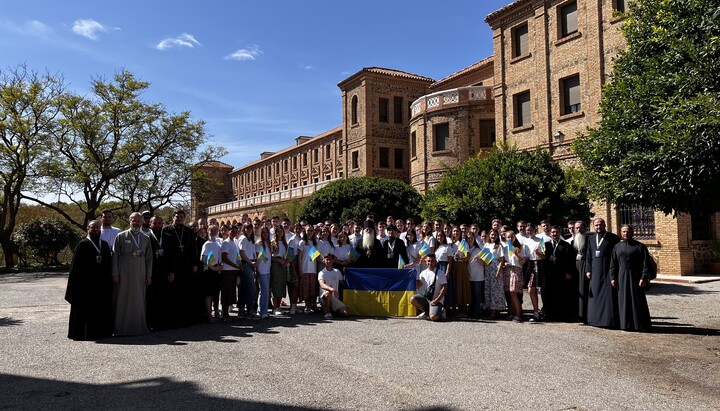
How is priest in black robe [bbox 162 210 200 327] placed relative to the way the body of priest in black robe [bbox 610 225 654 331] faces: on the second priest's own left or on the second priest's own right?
on the second priest's own right

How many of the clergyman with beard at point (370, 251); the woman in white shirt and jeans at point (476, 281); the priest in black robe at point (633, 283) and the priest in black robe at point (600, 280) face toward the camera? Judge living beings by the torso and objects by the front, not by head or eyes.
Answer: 4

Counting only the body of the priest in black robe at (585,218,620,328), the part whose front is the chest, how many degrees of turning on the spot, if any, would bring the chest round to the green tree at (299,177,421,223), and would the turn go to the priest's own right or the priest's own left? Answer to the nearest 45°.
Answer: approximately 135° to the priest's own right

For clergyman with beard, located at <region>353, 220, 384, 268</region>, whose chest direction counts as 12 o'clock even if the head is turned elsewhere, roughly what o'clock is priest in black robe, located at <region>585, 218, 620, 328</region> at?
The priest in black robe is roughly at 10 o'clock from the clergyman with beard.

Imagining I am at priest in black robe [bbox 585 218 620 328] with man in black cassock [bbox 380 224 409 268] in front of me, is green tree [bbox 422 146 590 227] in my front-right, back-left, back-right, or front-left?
front-right

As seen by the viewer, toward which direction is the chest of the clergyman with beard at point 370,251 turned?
toward the camera

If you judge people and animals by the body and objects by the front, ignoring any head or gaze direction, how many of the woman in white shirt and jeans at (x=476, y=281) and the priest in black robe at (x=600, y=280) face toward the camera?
2

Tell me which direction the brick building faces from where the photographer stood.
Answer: facing the viewer and to the left of the viewer

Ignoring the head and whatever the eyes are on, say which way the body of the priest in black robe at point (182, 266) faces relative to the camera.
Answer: toward the camera

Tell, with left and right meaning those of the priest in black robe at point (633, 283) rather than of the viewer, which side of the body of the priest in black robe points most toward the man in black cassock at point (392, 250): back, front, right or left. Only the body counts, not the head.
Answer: right

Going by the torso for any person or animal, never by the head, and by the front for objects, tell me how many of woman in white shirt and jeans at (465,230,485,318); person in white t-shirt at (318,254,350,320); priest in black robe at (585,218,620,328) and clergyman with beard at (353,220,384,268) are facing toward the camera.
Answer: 4

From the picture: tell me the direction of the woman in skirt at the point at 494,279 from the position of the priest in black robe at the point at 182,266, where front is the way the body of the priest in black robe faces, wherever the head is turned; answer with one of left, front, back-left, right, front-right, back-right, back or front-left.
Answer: left

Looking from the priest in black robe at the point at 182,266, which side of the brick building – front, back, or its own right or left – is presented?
front
